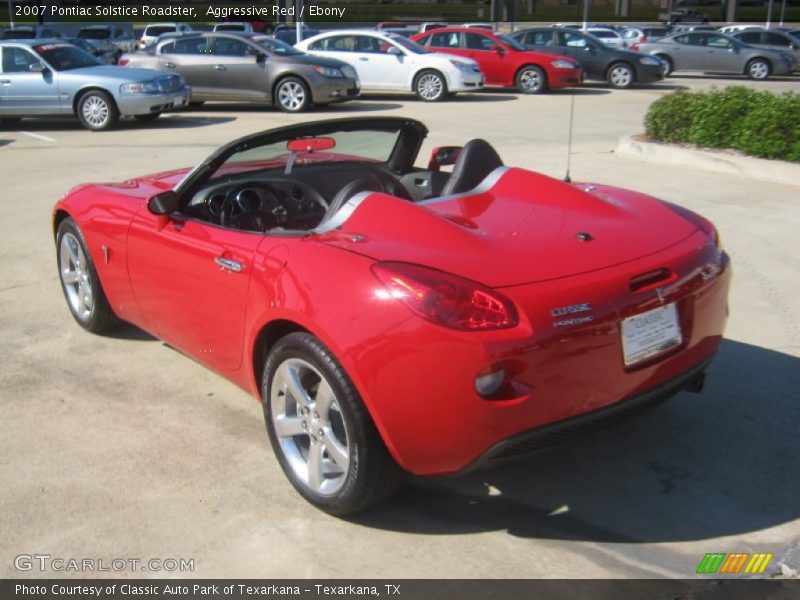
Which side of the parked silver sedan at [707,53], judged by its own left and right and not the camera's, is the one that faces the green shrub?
right

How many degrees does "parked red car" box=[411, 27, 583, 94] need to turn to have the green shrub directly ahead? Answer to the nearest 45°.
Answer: approximately 45° to its right

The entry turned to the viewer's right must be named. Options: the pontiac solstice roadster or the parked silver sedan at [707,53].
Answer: the parked silver sedan

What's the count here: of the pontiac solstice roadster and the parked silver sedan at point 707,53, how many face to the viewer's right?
1

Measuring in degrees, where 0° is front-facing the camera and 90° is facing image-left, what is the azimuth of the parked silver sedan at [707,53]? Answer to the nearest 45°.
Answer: approximately 270°

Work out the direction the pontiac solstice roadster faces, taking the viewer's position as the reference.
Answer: facing away from the viewer and to the left of the viewer

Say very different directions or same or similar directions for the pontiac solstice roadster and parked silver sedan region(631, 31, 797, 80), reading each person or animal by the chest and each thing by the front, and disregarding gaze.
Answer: very different directions

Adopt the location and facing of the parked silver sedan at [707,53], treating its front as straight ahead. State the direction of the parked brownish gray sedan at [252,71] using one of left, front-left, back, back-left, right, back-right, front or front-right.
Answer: back-right

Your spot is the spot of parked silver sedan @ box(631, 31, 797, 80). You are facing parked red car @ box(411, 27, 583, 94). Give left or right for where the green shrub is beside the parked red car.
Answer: left

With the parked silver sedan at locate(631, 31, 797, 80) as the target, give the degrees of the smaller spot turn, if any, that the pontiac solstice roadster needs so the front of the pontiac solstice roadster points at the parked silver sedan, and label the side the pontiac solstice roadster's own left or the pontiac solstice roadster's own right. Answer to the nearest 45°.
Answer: approximately 45° to the pontiac solstice roadster's own right

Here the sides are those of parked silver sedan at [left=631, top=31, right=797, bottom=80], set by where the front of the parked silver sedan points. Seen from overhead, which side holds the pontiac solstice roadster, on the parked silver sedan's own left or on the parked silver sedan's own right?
on the parked silver sedan's own right
